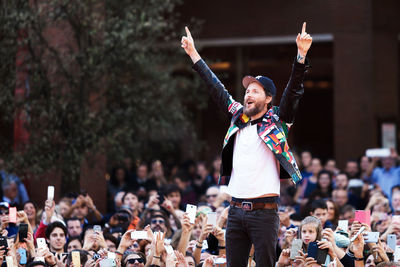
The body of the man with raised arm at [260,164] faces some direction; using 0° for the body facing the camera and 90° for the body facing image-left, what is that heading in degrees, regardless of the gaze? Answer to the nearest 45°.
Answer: approximately 45°

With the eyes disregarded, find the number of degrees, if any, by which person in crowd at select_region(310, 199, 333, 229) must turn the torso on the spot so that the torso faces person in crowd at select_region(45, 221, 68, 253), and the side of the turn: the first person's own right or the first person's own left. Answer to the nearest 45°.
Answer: approximately 135° to the first person's own right

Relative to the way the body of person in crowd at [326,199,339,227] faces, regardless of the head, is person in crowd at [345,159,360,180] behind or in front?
behind

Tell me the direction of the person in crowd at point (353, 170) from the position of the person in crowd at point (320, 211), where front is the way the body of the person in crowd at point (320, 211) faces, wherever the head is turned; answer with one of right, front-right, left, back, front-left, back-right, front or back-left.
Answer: back-left

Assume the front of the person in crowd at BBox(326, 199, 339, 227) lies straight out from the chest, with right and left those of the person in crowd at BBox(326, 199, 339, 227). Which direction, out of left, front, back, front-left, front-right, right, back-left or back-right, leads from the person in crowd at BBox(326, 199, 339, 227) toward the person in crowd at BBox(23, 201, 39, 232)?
front-right

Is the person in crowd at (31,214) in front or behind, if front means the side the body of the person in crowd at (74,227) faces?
behind

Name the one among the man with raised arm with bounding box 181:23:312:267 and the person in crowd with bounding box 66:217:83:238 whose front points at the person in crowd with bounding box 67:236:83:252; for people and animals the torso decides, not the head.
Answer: the person in crowd with bounding box 66:217:83:238

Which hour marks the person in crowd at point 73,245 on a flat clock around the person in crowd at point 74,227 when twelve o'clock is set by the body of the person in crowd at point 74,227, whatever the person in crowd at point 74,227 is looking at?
the person in crowd at point 73,245 is roughly at 12 o'clock from the person in crowd at point 74,227.

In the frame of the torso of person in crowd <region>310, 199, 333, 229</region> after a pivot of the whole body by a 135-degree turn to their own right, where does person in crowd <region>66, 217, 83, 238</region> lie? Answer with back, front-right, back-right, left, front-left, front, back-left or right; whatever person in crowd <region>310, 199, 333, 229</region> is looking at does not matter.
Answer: front

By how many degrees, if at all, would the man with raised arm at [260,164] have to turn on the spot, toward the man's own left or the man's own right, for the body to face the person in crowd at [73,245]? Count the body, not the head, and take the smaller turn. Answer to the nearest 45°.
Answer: approximately 90° to the man's own right
